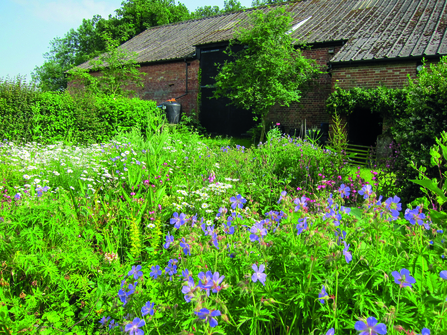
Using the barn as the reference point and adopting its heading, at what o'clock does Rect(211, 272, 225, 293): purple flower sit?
The purple flower is roughly at 11 o'clock from the barn.

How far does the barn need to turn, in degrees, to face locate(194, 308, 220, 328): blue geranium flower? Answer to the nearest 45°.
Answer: approximately 45° to its left

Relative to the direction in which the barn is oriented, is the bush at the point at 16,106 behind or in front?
in front

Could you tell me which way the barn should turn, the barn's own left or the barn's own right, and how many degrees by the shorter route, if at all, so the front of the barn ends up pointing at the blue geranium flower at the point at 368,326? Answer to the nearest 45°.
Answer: approximately 45° to the barn's own left

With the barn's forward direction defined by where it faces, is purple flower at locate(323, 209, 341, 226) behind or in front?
in front

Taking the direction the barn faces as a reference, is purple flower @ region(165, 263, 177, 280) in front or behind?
in front

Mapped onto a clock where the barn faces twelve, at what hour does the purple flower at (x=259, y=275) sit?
The purple flower is roughly at 11 o'clock from the barn.

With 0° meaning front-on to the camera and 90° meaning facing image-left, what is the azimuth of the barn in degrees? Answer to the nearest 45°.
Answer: approximately 45°
